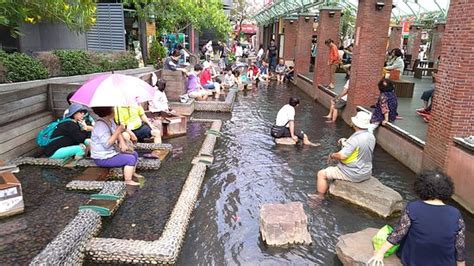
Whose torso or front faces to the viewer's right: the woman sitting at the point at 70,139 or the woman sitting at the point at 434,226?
the woman sitting at the point at 70,139

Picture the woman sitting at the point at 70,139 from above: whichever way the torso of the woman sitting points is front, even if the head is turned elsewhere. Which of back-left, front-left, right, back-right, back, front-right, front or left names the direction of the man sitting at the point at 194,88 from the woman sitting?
front-left

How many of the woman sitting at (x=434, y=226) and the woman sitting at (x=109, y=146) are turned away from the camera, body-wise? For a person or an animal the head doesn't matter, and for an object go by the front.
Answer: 1

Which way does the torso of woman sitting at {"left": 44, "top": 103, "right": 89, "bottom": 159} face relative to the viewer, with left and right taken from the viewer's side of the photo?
facing to the right of the viewer

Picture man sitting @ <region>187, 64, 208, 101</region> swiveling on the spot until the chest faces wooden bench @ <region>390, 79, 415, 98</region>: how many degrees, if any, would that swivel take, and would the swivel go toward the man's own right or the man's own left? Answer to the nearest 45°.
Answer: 0° — they already face it

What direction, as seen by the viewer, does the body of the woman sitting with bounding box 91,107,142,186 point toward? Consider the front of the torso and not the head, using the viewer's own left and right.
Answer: facing to the right of the viewer

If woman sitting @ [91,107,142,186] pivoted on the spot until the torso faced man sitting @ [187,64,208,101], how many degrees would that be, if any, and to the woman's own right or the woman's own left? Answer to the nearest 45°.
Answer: approximately 90° to the woman's own left

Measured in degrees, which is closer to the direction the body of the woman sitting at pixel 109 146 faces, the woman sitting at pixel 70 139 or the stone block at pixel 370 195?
the stone block

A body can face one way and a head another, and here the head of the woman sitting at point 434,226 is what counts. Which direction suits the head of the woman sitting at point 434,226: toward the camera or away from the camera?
away from the camera

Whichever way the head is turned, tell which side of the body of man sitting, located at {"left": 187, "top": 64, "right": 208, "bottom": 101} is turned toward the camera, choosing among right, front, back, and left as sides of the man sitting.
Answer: right

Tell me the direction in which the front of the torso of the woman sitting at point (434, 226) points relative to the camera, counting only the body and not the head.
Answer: away from the camera

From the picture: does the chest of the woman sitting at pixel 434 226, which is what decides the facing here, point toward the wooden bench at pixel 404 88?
yes

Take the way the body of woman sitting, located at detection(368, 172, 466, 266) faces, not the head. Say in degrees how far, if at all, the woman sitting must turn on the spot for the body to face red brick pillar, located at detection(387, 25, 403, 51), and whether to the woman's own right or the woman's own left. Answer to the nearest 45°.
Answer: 0° — they already face it
